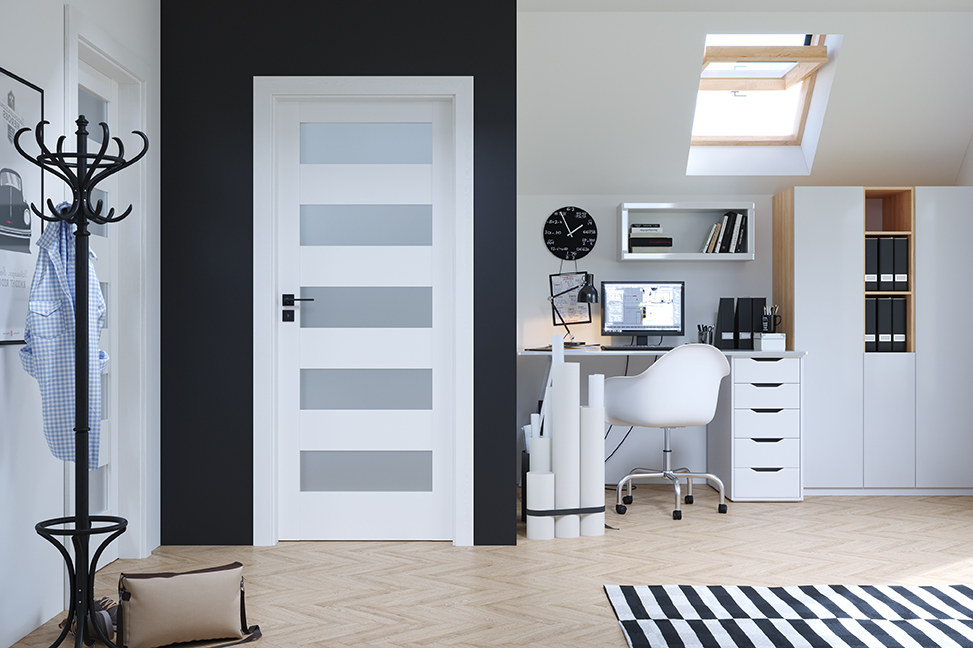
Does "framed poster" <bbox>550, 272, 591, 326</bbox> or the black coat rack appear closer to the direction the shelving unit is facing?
the black coat rack

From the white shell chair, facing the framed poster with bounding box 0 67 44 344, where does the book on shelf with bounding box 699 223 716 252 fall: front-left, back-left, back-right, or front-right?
back-right

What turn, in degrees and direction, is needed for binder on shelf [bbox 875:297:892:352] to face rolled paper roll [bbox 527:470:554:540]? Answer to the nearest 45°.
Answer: approximately 45° to its right

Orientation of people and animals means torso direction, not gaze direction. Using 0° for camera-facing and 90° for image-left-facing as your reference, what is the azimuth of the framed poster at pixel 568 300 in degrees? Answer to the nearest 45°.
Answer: approximately 0°

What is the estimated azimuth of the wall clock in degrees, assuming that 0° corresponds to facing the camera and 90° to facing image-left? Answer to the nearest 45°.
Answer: approximately 0°

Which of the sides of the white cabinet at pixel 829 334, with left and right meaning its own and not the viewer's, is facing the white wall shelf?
right

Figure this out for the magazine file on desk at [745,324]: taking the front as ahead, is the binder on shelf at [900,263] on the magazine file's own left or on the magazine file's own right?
on the magazine file's own left

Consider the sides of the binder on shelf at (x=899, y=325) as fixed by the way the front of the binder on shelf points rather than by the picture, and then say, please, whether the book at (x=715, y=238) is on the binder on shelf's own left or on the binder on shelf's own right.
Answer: on the binder on shelf's own right
